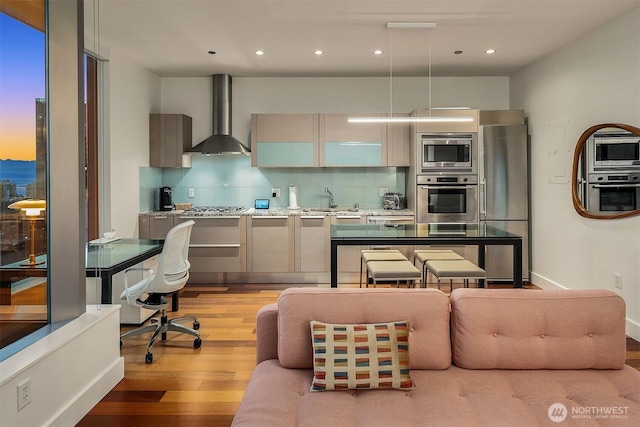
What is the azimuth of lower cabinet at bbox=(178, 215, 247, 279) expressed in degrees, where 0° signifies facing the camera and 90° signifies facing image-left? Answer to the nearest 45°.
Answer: approximately 0°

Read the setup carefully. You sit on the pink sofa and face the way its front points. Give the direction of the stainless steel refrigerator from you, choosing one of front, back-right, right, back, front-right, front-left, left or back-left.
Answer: back

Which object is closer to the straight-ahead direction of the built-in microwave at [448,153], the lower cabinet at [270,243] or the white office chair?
the white office chair

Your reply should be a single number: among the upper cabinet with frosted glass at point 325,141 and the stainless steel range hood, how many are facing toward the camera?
2

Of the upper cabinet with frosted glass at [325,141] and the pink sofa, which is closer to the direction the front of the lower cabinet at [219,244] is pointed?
the pink sofa

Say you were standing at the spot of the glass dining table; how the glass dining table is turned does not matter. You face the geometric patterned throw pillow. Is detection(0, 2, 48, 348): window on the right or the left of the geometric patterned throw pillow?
right

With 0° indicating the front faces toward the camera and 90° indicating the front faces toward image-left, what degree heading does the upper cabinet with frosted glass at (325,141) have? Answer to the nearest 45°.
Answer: approximately 0°

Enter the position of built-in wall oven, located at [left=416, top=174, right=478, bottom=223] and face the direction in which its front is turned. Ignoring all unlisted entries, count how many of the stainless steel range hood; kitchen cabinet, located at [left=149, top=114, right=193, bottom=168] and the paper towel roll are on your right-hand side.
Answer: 3
